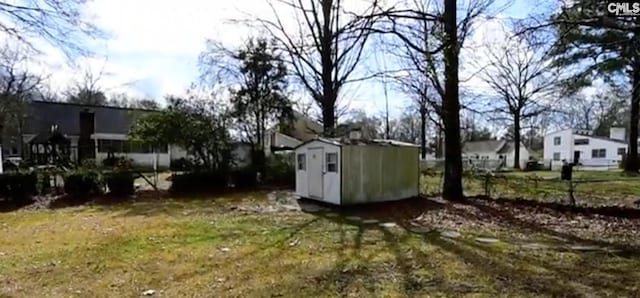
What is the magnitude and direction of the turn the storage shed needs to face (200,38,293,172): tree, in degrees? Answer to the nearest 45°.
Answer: approximately 90° to its right

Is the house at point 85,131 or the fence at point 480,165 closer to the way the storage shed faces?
the house

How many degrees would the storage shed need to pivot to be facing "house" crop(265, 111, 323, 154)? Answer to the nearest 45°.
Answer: approximately 135° to its right

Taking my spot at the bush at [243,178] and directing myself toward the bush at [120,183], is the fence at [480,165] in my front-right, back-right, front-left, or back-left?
back-right

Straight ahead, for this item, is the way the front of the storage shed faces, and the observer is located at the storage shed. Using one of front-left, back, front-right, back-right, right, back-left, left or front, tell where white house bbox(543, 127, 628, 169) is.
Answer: back

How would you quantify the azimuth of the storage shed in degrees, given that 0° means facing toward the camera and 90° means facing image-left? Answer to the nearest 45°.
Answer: approximately 45°

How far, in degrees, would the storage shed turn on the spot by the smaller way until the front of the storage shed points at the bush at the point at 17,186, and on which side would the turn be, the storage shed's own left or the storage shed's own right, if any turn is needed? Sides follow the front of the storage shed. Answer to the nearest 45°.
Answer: approximately 45° to the storage shed's own right

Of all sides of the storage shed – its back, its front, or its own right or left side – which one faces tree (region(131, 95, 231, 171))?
right

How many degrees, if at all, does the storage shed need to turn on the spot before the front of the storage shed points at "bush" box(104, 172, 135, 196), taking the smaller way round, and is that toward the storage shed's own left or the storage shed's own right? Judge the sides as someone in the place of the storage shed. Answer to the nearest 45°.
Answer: approximately 45° to the storage shed's own right

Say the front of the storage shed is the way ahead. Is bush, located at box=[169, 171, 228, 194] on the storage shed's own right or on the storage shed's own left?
on the storage shed's own right
